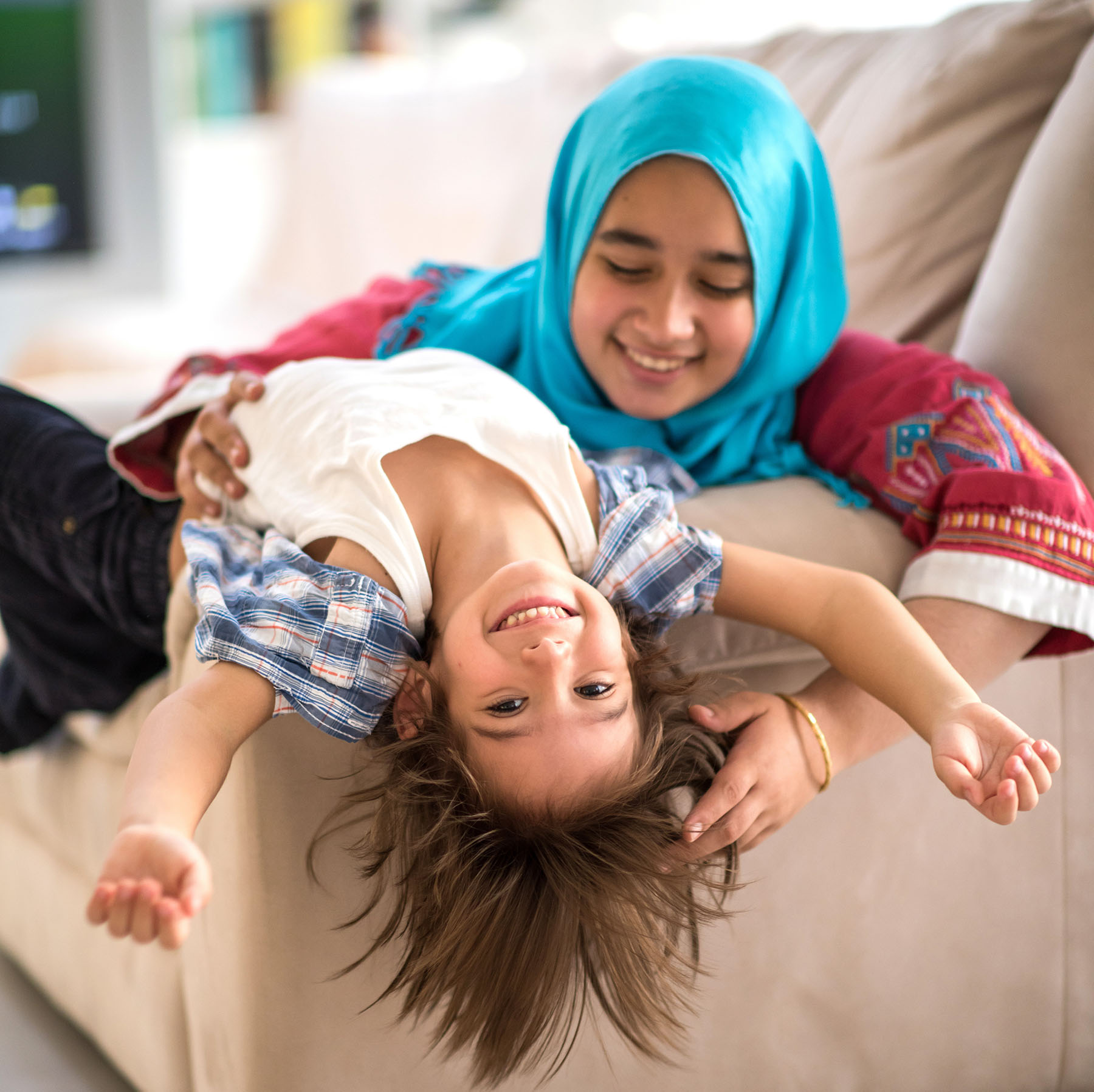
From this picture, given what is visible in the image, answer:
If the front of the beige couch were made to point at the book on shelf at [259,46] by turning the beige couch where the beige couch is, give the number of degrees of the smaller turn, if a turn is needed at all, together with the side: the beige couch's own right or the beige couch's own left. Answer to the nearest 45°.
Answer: approximately 135° to the beige couch's own right

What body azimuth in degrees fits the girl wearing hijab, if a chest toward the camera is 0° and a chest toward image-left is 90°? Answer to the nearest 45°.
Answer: approximately 0°

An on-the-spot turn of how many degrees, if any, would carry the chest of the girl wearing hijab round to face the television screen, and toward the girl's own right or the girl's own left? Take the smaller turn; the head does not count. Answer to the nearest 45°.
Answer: approximately 135° to the girl's own right

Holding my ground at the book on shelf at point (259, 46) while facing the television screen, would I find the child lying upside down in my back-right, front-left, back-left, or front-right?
back-left

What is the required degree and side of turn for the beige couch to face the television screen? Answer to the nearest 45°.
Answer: approximately 90° to its right
